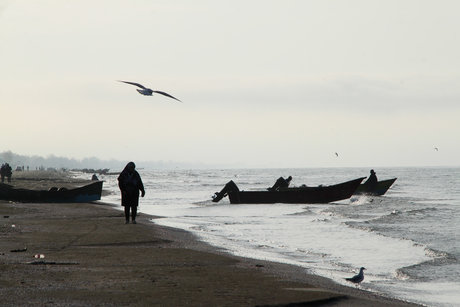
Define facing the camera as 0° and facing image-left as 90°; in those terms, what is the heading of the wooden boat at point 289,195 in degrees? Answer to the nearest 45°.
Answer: approximately 270°

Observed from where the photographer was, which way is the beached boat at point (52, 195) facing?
facing to the right of the viewer

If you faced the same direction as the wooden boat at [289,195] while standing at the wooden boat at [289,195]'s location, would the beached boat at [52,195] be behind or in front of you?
behind

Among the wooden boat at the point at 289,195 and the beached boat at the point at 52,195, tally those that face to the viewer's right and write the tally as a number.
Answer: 2

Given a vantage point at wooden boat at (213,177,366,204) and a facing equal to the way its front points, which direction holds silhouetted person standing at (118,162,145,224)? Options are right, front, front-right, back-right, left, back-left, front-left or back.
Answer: right

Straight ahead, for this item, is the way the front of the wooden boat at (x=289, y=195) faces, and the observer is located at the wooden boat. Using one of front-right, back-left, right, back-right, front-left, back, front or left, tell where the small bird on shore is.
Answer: right
